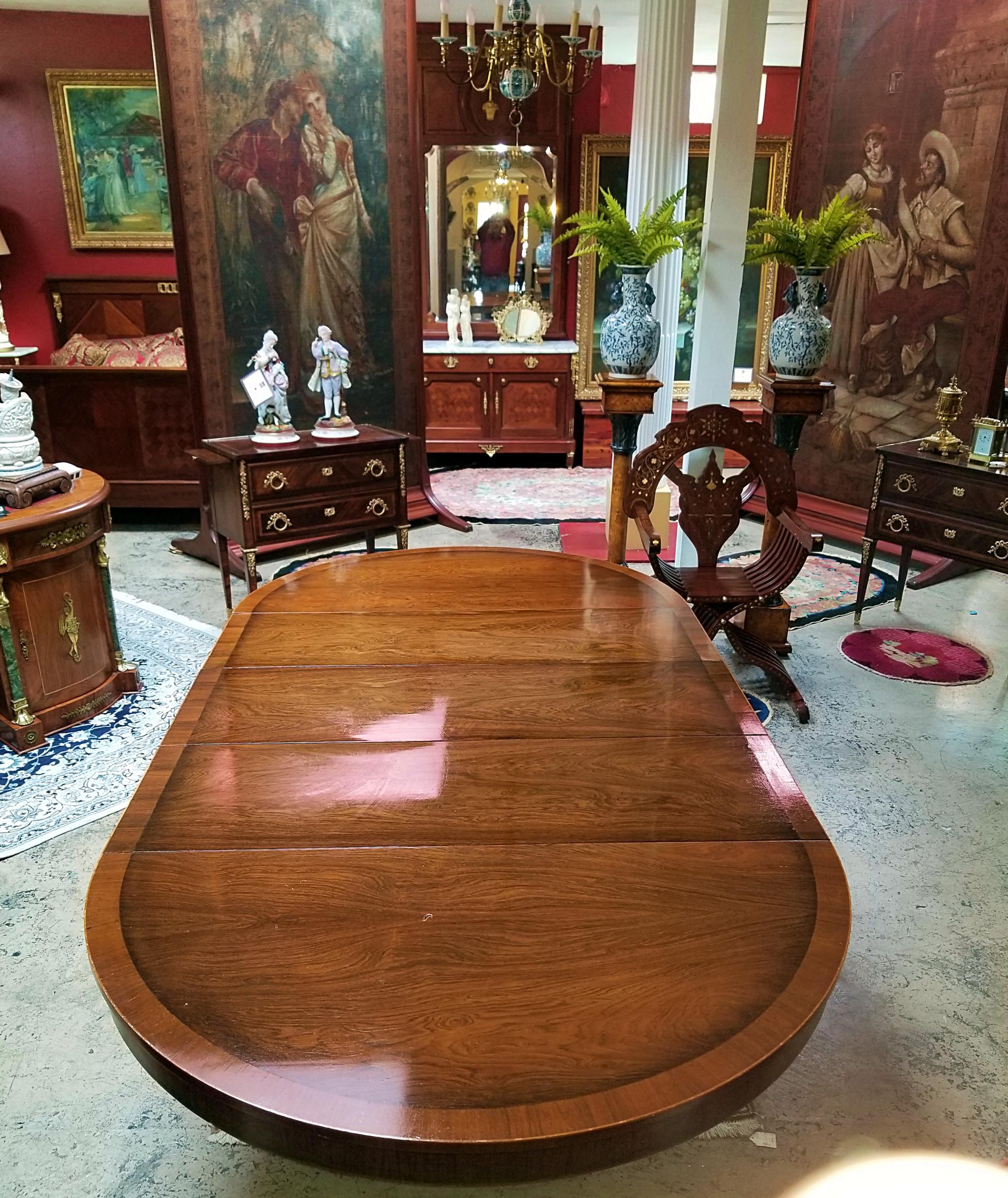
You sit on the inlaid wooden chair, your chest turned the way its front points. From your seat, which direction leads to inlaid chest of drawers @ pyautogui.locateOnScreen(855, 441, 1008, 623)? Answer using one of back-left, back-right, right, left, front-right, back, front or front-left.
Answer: back-left

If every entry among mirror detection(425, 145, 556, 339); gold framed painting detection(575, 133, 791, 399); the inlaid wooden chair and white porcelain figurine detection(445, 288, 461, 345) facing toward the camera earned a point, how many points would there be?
4

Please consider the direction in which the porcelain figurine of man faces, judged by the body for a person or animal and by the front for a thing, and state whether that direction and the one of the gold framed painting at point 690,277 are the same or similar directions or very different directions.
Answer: same or similar directions

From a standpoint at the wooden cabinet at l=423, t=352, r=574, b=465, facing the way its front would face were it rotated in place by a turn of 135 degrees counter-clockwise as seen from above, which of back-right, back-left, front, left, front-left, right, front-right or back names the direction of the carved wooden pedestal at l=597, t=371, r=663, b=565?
back-right

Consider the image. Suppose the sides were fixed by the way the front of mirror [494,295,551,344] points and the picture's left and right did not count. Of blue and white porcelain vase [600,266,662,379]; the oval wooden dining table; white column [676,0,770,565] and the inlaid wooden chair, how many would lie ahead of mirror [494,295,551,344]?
4

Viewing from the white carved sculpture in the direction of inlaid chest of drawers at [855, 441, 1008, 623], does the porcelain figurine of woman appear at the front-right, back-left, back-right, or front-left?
front-left

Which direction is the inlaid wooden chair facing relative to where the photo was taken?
toward the camera

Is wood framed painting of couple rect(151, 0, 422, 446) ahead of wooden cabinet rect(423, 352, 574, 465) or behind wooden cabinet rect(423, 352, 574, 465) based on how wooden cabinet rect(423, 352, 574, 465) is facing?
ahead

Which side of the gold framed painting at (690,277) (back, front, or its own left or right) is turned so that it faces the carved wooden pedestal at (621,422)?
front

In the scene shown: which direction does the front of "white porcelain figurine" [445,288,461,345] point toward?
toward the camera

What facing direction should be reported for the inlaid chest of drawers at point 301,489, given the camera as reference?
facing the viewer and to the right of the viewer

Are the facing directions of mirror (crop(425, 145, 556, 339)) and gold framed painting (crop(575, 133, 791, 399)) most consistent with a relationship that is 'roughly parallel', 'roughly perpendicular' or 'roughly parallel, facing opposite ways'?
roughly parallel

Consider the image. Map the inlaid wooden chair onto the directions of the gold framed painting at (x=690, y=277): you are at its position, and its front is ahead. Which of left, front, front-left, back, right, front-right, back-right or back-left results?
front

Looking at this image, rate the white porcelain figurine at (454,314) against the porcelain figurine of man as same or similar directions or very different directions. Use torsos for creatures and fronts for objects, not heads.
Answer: same or similar directions

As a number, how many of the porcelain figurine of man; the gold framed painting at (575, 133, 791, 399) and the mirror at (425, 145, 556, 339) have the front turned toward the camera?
3

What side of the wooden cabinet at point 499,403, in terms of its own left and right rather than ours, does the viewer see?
front

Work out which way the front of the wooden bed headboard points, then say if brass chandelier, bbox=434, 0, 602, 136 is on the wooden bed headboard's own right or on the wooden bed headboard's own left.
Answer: on the wooden bed headboard's own left

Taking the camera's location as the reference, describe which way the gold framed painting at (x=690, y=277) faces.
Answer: facing the viewer

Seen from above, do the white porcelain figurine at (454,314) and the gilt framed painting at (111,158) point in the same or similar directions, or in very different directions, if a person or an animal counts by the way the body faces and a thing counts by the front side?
same or similar directions

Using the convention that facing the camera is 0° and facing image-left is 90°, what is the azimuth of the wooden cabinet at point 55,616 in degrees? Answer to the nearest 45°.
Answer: approximately 315°
